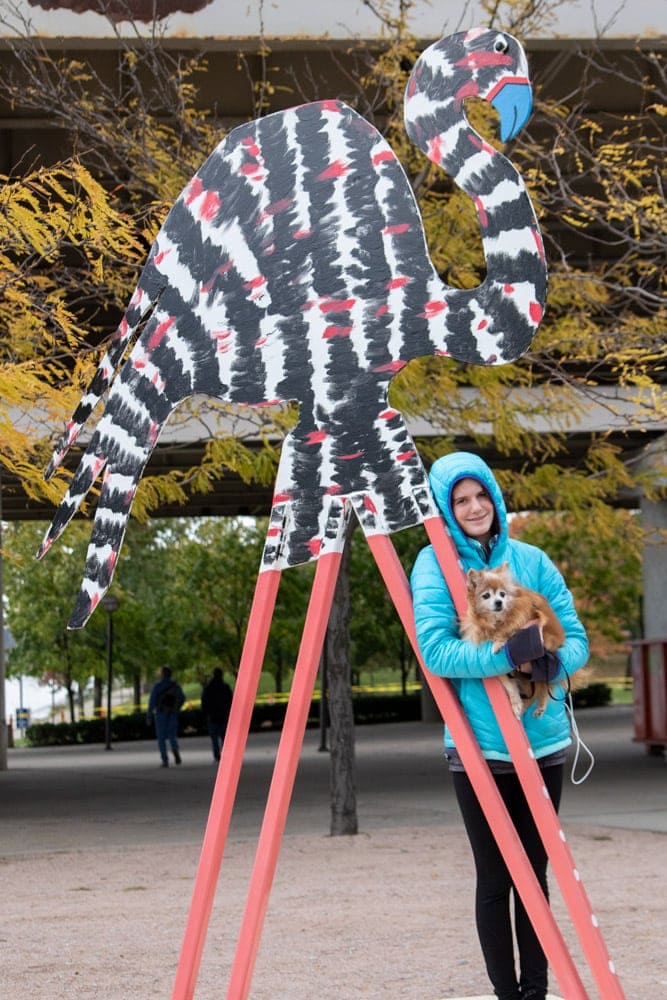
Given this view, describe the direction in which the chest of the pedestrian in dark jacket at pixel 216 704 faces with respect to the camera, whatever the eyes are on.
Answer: away from the camera

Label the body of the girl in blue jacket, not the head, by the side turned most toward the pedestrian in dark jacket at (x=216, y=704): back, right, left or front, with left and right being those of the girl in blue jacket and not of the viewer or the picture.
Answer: back

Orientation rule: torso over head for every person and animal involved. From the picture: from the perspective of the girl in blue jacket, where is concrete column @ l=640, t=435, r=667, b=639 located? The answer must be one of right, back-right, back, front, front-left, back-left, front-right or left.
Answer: back

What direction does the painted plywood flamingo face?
to the viewer's right

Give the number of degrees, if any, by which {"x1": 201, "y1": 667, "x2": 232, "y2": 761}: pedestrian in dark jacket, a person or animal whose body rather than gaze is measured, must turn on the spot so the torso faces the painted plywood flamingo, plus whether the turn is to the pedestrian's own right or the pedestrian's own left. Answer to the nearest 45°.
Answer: approximately 180°

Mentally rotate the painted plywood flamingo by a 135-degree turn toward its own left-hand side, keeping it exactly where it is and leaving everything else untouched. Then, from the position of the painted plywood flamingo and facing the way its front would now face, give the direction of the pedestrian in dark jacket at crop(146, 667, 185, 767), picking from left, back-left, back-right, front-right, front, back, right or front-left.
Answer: front-right

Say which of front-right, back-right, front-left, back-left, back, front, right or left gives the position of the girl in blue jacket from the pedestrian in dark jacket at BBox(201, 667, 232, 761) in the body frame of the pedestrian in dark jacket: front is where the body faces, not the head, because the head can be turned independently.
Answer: back

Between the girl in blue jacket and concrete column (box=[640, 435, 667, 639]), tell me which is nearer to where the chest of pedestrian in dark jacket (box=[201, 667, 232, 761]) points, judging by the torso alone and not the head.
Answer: the concrete column

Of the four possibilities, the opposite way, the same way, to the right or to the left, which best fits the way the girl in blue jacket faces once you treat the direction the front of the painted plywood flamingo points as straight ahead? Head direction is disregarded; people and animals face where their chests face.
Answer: to the right

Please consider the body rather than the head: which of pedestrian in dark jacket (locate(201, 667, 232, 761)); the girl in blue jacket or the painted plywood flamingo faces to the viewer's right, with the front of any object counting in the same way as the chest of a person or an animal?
the painted plywood flamingo

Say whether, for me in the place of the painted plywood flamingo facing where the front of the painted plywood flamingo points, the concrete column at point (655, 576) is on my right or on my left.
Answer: on my left

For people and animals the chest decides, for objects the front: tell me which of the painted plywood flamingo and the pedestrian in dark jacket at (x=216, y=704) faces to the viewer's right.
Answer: the painted plywood flamingo

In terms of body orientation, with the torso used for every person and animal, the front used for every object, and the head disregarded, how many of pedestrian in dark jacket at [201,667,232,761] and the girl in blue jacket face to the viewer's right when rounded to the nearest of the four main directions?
0

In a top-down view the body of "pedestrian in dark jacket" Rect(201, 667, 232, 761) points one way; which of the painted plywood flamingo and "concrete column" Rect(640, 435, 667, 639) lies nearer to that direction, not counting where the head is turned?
the concrete column

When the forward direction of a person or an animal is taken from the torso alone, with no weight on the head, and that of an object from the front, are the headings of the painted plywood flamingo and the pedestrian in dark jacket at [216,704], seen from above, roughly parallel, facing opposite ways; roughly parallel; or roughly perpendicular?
roughly perpendicular
